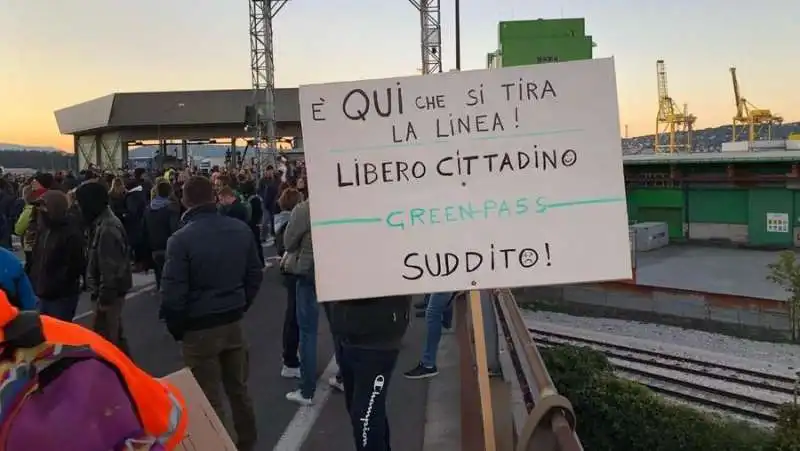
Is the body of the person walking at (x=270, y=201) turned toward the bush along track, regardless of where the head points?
no

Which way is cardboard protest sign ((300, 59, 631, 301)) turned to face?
toward the camera

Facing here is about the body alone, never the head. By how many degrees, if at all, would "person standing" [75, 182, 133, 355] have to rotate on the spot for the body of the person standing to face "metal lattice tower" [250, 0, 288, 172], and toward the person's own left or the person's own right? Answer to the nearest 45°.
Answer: approximately 45° to the person's own right

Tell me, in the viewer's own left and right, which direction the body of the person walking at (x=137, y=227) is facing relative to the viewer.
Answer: facing away from the viewer

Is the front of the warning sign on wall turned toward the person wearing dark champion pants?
yes

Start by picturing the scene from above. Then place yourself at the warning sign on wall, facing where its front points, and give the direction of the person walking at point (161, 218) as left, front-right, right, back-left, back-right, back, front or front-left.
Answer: front

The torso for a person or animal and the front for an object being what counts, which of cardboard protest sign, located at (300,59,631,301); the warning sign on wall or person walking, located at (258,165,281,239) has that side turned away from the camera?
the person walking

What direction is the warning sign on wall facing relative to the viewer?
toward the camera

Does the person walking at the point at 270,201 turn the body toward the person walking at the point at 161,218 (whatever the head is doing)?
no

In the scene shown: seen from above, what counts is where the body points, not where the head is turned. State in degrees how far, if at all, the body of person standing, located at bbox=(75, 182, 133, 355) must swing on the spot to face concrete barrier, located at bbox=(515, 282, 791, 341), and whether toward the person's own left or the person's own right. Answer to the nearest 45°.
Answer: approximately 90° to the person's own right

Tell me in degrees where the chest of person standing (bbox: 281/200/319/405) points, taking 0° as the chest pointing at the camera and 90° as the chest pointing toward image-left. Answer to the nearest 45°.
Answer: approximately 135°

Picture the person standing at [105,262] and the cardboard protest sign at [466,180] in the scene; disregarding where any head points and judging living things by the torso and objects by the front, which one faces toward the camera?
the cardboard protest sign

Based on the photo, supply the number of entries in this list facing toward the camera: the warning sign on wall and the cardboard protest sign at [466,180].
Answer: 2

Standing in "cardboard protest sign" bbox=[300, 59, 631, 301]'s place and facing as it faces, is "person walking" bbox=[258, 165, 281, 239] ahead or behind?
behind

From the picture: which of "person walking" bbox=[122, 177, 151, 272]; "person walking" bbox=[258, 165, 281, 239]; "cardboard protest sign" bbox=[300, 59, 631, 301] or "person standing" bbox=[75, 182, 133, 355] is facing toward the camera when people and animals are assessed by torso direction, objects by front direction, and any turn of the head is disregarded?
the cardboard protest sign
